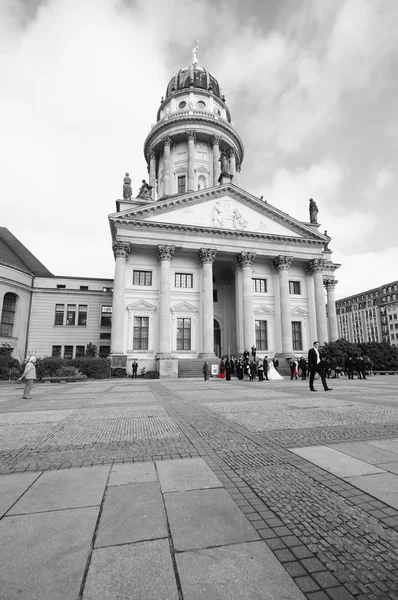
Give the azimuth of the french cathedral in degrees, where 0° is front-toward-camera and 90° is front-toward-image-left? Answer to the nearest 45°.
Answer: approximately 0°

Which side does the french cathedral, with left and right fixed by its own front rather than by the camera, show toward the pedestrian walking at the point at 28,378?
front

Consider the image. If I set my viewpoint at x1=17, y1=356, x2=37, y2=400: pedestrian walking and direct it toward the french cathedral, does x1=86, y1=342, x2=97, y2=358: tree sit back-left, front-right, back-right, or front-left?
front-left
